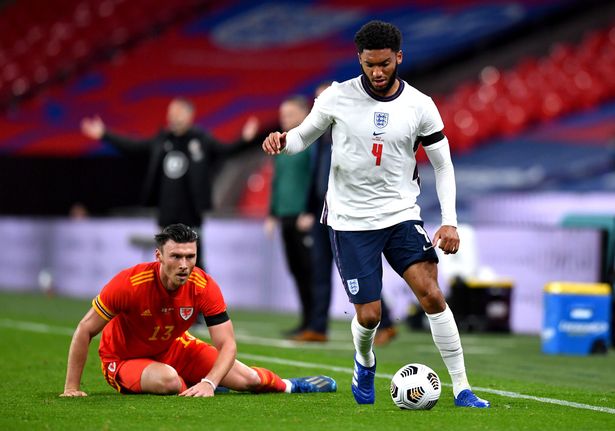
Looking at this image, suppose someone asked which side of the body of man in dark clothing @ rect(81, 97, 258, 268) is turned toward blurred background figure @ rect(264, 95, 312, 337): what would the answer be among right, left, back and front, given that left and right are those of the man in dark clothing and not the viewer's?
left

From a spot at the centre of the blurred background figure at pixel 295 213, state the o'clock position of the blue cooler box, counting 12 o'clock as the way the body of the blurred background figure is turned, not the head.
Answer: The blue cooler box is roughly at 8 o'clock from the blurred background figure.

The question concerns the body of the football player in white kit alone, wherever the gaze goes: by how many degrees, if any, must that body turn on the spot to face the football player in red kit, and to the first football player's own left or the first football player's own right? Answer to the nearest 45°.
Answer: approximately 90° to the first football player's own right

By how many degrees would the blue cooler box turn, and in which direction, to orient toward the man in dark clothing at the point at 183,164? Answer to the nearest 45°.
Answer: approximately 90° to its right

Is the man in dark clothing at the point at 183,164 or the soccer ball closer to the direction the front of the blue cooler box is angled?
the soccer ball

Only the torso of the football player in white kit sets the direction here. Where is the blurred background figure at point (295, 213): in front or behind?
behind

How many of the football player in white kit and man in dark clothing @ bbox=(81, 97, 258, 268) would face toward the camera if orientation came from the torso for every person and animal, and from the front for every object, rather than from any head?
2

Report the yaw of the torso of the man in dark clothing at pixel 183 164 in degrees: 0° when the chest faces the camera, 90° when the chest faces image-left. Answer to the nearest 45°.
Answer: approximately 0°

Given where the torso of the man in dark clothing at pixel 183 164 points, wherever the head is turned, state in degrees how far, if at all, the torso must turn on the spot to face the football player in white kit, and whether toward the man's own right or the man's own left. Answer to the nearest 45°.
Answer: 0° — they already face them
